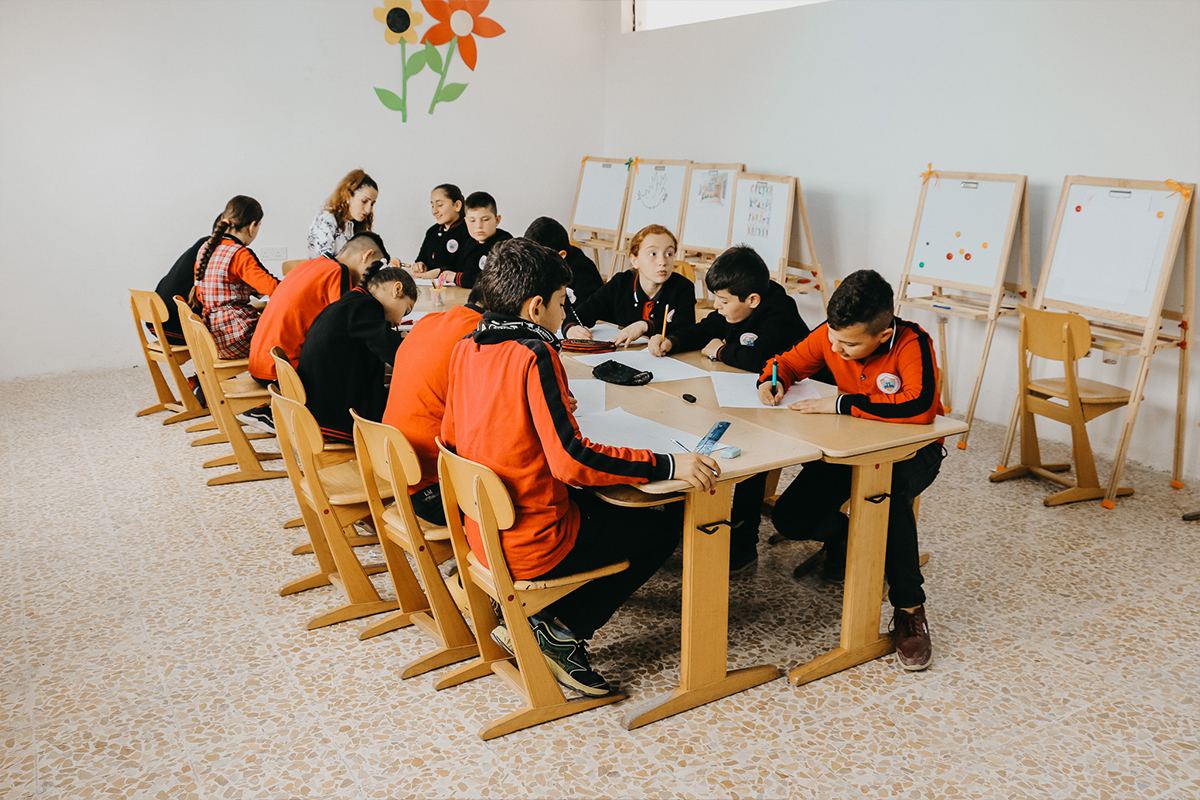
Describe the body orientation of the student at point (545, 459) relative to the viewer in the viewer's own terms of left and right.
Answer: facing away from the viewer and to the right of the viewer

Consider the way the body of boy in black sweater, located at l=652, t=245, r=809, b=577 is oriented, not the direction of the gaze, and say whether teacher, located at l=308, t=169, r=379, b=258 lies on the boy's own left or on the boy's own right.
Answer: on the boy's own right

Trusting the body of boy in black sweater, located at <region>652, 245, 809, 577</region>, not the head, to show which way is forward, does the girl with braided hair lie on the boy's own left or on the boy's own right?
on the boy's own right

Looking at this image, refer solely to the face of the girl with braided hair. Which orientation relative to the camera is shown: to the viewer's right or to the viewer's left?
to the viewer's right

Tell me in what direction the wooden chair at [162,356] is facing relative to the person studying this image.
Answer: facing away from the viewer and to the right of the viewer

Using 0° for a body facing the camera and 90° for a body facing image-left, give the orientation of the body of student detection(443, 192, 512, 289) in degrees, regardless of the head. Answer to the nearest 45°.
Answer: approximately 45°

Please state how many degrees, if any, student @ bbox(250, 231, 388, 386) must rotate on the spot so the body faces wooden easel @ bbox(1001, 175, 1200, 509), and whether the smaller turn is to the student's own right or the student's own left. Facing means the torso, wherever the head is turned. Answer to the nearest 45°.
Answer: approximately 45° to the student's own right

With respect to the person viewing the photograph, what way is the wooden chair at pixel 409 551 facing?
facing away from the viewer and to the right of the viewer

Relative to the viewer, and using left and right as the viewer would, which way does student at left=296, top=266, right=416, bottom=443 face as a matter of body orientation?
facing away from the viewer and to the right of the viewer

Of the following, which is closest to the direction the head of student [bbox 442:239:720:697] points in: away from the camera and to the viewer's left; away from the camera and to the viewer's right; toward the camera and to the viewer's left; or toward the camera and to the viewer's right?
away from the camera and to the viewer's right
